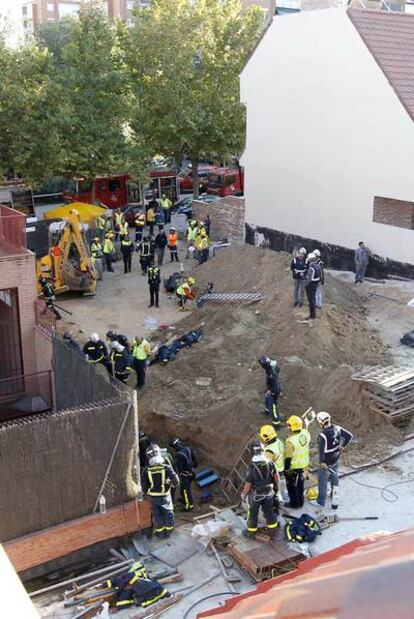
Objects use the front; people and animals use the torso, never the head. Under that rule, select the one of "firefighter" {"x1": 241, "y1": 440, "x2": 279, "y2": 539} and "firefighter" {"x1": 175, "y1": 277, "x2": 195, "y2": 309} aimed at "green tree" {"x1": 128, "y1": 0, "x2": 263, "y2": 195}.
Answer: "firefighter" {"x1": 241, "y1": 440, "x2": 279, "y2": 539}

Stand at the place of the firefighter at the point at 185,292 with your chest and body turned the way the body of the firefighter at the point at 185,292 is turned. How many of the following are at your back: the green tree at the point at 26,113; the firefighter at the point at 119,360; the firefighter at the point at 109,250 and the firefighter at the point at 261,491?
2

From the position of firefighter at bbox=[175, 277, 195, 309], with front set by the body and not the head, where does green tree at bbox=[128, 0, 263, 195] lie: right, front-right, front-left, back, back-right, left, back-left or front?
back-left

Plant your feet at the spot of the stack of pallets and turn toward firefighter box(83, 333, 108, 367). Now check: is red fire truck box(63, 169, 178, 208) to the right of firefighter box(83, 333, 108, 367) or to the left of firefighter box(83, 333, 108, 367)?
right

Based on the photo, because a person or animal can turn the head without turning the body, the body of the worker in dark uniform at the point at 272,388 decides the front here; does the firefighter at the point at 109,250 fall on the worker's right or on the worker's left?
on the worker's right

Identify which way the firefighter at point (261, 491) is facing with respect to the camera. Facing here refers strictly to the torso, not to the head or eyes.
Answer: away from the camera

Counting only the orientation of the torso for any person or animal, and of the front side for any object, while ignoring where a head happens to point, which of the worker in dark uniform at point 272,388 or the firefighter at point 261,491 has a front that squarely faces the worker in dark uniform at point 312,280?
the firefighter

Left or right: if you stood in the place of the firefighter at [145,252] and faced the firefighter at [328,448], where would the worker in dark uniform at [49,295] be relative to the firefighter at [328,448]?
right

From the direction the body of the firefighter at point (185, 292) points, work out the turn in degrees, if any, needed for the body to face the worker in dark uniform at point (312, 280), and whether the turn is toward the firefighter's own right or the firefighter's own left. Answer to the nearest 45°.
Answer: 0° — they already face them

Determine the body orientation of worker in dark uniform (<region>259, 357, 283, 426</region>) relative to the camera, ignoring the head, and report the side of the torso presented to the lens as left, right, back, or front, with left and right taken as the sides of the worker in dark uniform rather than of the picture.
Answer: left

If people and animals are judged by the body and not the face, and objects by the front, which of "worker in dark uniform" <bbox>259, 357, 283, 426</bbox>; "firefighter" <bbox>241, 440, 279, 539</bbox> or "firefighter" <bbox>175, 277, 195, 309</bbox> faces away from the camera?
"firefighter" <bbox>241, 440, 279, 539</bbox>

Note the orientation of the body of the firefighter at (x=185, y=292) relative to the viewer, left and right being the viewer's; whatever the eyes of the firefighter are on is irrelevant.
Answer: facing the viewer and to the right of the viewer

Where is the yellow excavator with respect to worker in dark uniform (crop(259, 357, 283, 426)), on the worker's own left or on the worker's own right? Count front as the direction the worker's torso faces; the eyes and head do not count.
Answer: on the worker's own right
